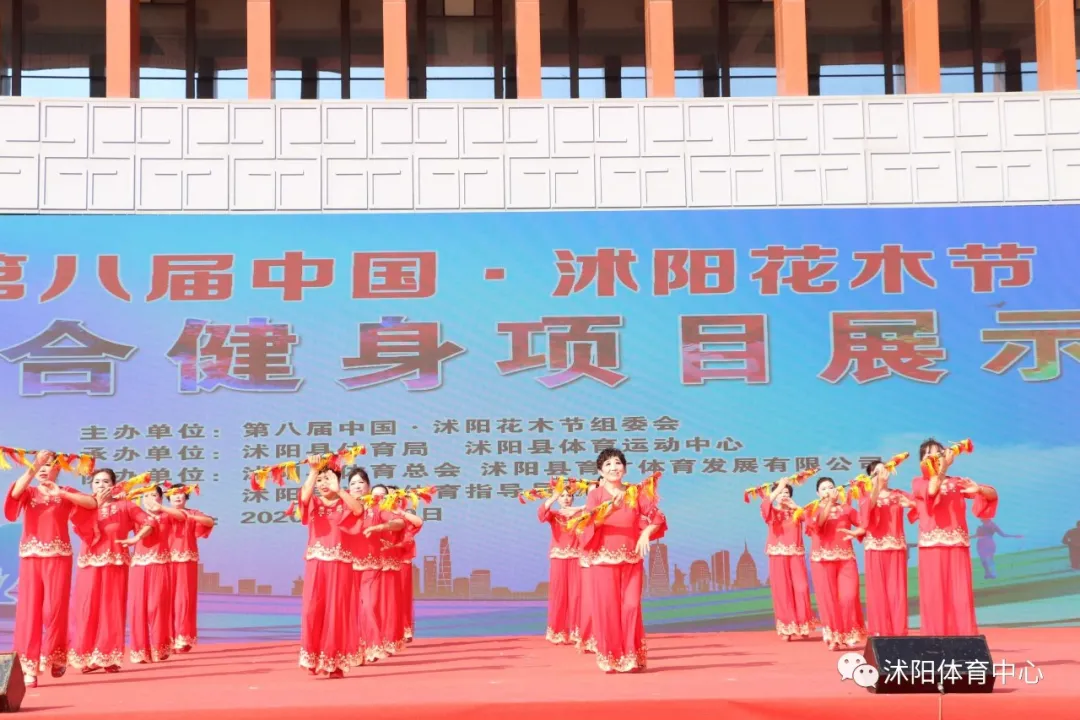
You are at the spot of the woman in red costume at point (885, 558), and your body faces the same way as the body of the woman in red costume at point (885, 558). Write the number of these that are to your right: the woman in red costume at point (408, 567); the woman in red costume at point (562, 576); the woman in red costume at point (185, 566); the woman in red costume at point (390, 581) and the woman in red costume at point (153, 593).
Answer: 5

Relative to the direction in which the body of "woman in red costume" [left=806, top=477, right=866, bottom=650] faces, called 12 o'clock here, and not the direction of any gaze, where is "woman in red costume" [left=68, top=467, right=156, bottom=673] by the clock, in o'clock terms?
"woman in red costume" [left=68, top=467, right=156, bottom=673] is roughly at 2 o'clock from "woman in red costume" [left=806, top=477, right=866, bottom=650].

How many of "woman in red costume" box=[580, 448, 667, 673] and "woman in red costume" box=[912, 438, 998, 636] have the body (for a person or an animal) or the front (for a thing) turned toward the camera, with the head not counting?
2

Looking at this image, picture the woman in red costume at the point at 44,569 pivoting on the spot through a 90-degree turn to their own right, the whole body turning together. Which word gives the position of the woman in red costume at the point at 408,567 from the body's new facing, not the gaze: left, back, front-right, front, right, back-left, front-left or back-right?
back-right

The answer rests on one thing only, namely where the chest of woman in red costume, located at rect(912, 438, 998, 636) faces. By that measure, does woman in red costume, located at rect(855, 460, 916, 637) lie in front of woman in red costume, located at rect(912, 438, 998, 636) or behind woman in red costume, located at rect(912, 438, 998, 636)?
behind

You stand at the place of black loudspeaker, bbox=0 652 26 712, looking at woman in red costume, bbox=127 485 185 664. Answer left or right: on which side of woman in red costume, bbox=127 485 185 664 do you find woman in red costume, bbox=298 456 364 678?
right

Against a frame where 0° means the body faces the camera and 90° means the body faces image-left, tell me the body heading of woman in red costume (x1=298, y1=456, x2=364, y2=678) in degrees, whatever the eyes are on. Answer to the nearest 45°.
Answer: approximately 0°

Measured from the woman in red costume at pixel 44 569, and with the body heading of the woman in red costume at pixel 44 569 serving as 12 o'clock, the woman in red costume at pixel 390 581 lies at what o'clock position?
the woman in red costume at pixel 390 581 is roughly at 8 o'clock from the woman in red costume at pixel 44 569.

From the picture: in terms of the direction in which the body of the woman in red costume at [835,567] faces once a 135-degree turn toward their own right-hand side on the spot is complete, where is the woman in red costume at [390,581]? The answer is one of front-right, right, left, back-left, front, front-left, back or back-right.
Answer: front-left

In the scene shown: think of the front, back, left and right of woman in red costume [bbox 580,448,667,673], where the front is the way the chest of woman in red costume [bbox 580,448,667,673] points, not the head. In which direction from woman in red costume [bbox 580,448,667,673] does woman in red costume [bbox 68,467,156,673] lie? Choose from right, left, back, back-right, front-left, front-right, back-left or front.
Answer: right
